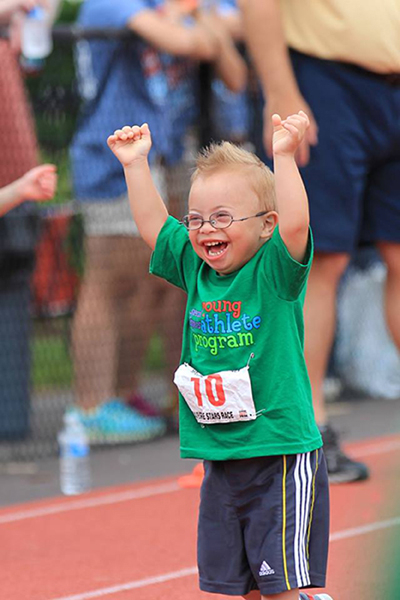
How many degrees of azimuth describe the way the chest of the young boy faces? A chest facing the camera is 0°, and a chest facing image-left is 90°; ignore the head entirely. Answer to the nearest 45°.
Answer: approximately 45°

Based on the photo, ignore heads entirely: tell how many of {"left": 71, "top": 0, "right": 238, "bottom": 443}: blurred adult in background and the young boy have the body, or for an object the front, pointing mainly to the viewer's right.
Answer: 1

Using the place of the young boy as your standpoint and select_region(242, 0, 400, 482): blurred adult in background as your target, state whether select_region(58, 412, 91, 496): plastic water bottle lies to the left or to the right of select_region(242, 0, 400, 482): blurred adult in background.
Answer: left

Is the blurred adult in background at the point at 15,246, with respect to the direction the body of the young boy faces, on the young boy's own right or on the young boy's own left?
on the young boy's own right

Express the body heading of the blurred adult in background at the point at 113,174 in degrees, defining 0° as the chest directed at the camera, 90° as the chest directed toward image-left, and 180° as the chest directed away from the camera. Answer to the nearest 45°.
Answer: approximately 270°
